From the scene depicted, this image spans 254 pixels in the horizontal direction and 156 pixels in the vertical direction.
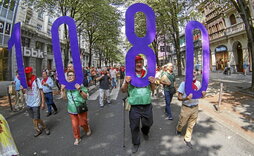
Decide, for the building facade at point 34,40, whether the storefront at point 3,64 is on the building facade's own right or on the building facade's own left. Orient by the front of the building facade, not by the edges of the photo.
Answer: on the building facade's own right

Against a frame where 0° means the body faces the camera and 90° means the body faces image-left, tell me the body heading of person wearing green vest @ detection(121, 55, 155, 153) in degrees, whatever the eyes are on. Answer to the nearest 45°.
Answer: approximately 0°

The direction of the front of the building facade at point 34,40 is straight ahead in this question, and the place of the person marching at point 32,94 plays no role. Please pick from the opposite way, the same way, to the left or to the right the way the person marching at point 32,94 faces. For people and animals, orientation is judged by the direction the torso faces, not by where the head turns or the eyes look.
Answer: to the right

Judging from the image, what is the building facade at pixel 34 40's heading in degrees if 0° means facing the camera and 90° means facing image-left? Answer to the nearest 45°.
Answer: approximately 315°

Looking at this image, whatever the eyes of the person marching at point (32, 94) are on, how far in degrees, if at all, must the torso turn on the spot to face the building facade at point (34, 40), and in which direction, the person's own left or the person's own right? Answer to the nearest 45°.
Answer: approximately 135° to the person's own right

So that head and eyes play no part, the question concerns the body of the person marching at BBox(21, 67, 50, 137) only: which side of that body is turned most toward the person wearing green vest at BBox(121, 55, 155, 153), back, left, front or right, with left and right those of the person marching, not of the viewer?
left

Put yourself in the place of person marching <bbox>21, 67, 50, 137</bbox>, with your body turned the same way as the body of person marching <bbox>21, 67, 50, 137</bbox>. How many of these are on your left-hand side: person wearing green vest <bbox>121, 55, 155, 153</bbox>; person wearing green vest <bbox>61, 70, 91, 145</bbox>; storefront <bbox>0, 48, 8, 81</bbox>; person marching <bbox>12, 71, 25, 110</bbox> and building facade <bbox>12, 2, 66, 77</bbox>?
2

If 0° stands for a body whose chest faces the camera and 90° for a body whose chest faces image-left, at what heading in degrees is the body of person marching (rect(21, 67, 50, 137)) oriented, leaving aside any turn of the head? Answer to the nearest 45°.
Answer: approximately 45°

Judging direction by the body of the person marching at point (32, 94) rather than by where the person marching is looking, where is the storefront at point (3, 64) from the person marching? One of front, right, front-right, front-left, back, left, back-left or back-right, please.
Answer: back-right

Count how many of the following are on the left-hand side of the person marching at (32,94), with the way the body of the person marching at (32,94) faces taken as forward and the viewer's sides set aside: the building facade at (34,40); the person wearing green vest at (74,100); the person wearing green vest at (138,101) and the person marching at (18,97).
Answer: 2

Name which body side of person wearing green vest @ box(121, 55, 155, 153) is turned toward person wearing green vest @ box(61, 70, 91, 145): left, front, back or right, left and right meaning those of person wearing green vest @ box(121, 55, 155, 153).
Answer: right
